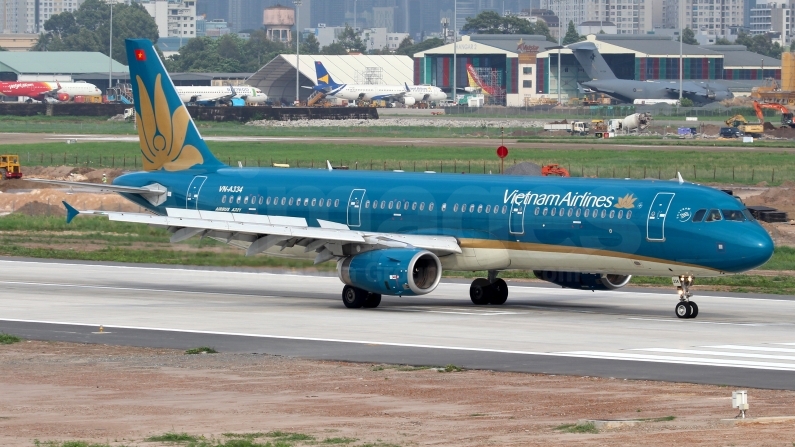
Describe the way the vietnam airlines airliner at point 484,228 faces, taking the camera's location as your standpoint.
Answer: facing the viewer and to the right of the viewer
